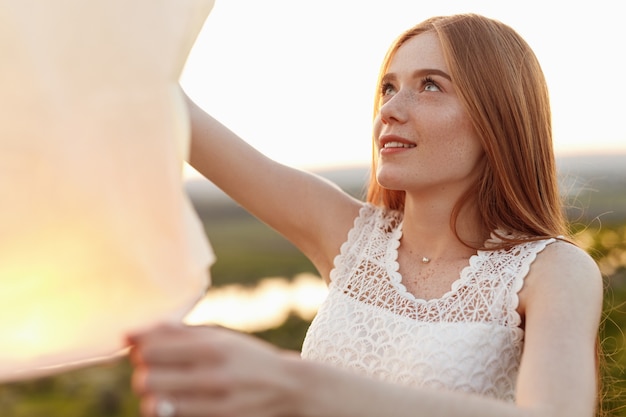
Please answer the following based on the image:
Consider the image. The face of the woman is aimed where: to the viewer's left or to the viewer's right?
to the viewer's left

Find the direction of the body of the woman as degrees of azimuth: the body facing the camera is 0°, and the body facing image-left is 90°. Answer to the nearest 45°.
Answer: approximately 45°
